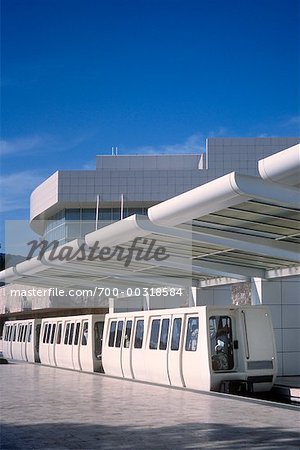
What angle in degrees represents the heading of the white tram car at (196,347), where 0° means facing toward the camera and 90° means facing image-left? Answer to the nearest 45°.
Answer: approximately 315°
